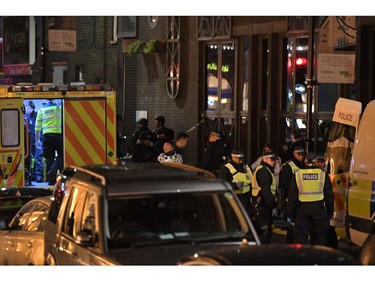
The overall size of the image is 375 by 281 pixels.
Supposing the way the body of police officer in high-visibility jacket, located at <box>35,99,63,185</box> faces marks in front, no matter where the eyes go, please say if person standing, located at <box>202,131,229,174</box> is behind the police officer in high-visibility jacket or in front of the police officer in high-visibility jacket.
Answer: in front

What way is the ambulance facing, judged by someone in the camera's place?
facing away from the viewer

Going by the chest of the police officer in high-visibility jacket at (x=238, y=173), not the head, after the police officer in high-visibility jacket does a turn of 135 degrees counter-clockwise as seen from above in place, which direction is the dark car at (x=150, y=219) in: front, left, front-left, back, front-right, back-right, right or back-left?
back

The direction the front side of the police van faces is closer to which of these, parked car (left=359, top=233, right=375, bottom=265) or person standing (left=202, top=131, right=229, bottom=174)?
the person standing

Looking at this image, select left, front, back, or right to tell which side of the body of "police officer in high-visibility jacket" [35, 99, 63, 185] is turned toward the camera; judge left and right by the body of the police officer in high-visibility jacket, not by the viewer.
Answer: back
